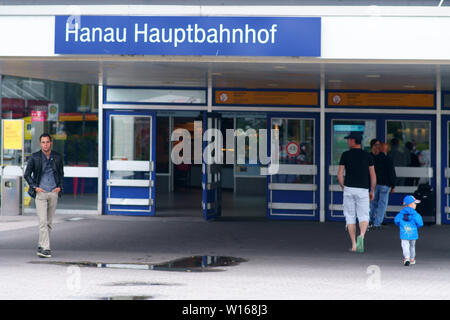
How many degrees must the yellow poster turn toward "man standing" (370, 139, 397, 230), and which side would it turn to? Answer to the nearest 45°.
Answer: approximately 45° to its left

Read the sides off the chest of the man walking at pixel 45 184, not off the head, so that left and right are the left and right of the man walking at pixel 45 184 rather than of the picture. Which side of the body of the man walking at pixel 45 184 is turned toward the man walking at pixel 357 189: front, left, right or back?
left

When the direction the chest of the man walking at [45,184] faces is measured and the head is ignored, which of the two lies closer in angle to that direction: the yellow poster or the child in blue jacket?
the child in blue jacket

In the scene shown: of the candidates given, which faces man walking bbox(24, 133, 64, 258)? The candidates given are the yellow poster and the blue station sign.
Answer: the yellow poster

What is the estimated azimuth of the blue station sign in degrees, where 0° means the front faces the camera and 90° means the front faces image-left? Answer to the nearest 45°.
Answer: approximately 0°

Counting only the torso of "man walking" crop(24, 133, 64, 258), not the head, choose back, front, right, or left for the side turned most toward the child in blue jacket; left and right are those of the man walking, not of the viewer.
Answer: left

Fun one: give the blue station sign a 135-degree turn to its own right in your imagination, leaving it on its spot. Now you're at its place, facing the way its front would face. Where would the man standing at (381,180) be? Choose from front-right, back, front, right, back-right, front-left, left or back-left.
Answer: right
